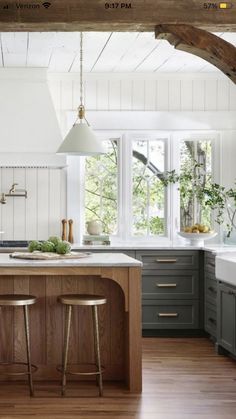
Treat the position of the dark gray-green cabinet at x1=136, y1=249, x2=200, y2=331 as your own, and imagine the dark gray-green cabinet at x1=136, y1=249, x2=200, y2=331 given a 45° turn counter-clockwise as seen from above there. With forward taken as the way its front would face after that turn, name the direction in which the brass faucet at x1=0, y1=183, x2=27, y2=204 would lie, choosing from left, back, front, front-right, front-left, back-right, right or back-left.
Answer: back-right

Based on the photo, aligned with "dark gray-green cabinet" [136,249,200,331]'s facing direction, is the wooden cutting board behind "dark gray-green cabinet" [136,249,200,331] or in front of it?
in front

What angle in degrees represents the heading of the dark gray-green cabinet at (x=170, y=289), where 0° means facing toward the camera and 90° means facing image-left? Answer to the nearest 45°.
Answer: approximately 0°

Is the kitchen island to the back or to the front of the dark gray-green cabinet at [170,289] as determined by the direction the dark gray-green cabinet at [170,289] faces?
to the front

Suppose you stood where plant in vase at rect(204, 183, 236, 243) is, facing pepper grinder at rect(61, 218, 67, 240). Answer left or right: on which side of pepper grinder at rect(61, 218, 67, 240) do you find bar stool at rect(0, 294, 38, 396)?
left

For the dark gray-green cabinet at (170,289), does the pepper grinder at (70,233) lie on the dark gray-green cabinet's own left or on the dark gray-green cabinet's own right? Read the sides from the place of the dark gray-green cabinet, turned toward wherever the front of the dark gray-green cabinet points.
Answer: on the dark gray-green cabinet's own right
